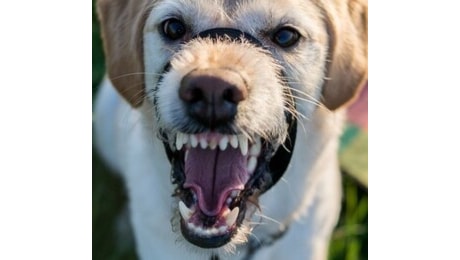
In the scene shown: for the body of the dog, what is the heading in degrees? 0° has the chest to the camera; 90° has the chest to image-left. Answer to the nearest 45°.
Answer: approximately 0°
